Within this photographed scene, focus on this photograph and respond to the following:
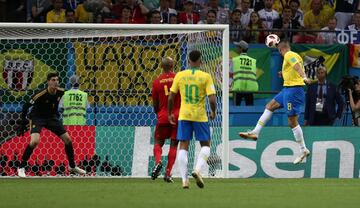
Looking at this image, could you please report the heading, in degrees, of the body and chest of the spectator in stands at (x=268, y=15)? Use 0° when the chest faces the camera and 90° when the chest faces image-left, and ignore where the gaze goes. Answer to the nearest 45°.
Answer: approximately 0°

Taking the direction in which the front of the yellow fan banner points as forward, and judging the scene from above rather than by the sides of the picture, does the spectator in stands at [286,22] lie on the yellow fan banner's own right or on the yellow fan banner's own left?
on the yellow fan banner's own left

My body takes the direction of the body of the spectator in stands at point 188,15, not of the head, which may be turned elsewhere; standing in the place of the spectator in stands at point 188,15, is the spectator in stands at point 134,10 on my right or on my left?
on my right

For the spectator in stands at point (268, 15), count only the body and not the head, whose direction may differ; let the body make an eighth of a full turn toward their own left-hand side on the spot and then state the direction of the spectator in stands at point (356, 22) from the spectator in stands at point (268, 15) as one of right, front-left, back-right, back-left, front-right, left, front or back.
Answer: front-left
